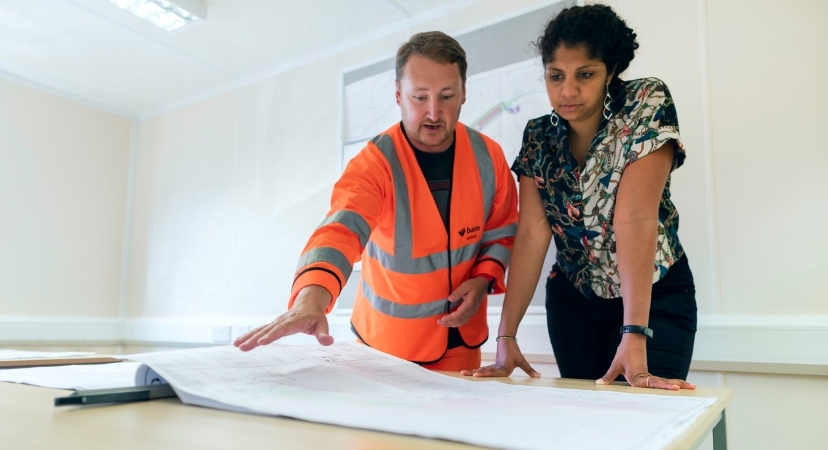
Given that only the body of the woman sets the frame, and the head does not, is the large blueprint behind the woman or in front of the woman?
in front

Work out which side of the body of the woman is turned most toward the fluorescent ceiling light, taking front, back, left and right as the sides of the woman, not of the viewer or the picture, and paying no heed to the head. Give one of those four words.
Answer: right

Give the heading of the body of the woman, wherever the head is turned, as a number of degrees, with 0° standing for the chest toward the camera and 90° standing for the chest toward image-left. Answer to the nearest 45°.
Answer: approximately 45°

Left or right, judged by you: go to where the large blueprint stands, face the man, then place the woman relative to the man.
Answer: right
